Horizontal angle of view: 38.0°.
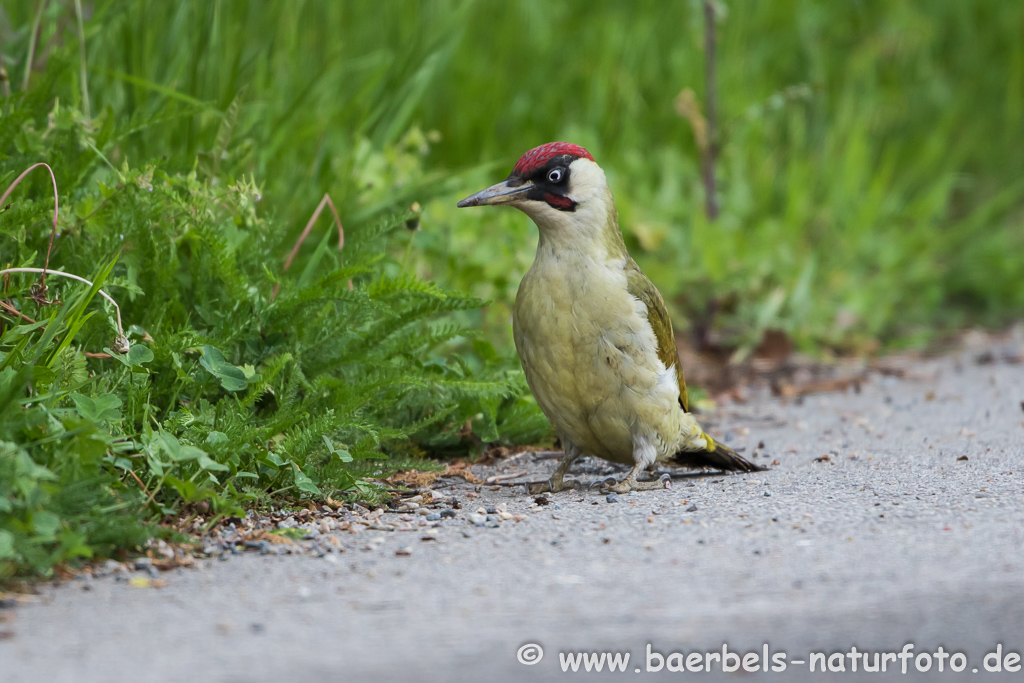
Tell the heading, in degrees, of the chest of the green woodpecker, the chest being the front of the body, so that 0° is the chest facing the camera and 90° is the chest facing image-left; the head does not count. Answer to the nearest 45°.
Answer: approximately 45°
